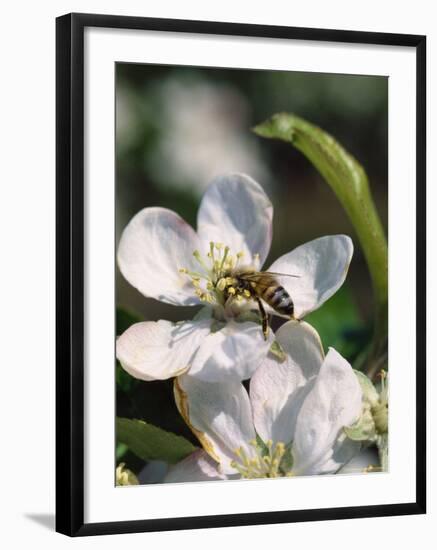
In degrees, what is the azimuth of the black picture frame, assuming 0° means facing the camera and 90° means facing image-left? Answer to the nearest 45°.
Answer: approximately 315°
